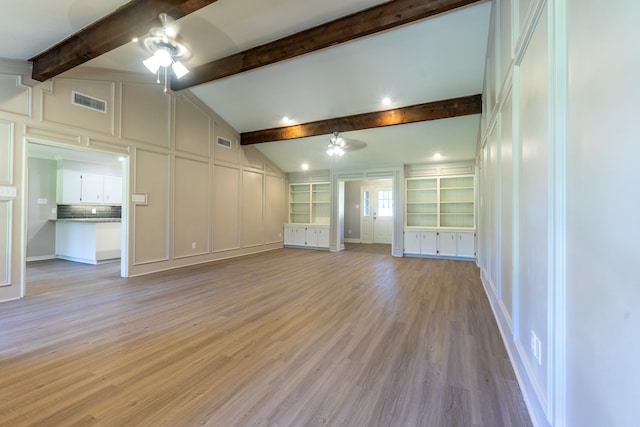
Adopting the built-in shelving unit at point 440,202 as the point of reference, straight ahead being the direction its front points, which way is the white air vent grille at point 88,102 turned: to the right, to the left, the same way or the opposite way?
to the left

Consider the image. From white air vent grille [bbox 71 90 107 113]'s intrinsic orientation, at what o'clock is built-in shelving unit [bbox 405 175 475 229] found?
The built-in shelving unit is roughly at 11 o'clock from the white air vent grille.

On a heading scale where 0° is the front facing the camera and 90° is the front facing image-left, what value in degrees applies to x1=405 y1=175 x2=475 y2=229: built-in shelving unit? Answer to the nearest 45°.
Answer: approximately 0°

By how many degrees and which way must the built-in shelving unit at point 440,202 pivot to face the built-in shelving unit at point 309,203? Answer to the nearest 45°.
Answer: approximately 90° to its right

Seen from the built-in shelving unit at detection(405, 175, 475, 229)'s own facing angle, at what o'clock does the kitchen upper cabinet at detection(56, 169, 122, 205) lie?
The kitchen upper cabinet is roughly at 2 o'clock from the built-in shelving unit.

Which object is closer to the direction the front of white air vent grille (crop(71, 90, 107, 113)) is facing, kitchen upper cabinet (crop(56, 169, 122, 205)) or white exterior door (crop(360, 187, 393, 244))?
the white exterior door

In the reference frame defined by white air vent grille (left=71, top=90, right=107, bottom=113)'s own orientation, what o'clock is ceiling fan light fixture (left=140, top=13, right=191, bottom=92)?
The ceiling fan light fixture is roughly at 1 o'clock from the white air vent grille.

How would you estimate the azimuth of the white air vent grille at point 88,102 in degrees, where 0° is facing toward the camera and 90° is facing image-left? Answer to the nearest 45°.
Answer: approximately 315°

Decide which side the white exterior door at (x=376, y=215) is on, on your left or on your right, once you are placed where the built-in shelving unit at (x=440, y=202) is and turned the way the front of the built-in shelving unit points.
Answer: on your right

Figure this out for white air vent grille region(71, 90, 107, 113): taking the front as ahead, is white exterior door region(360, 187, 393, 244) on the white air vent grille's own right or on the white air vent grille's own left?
on the white air vent grille's own left
